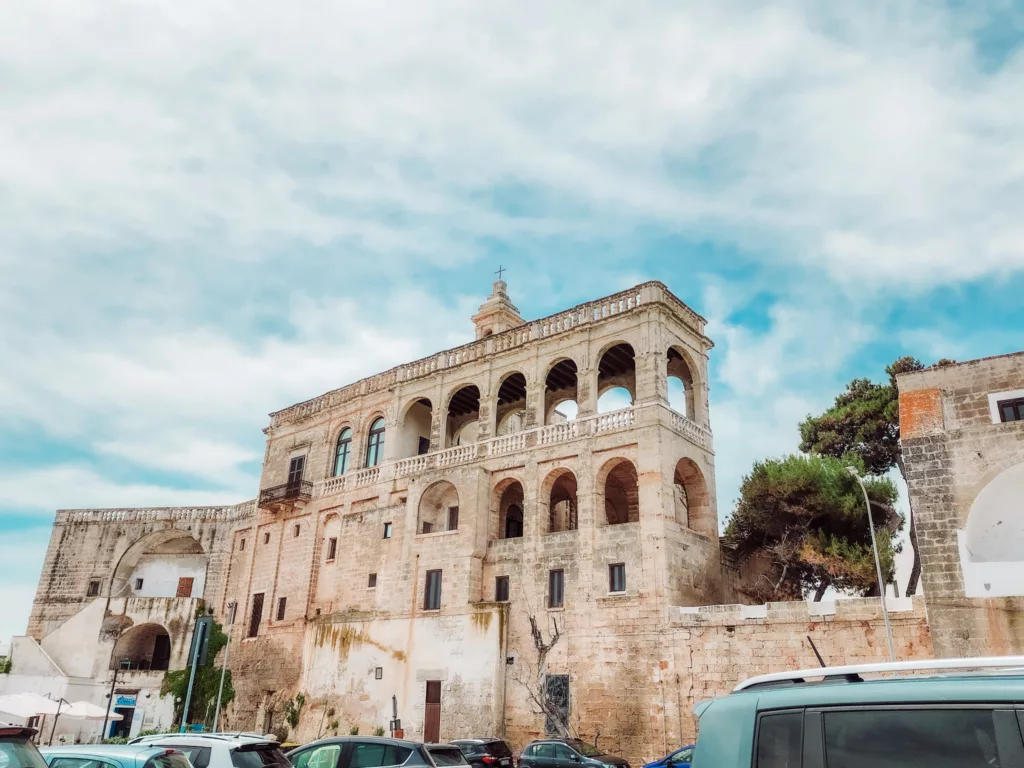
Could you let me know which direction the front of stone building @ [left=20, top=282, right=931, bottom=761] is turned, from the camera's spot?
facing the viewer and to the left of the viewer

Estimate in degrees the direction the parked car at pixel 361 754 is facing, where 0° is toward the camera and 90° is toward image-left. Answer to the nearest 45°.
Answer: approximately 135°

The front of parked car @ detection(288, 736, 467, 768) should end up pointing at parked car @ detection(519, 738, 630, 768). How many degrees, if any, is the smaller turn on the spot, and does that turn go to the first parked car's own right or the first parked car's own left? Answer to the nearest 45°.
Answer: approximately 90° to the first parked car's own right

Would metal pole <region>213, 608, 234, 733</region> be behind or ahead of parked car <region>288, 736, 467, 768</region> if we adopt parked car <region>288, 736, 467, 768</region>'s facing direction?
ahead

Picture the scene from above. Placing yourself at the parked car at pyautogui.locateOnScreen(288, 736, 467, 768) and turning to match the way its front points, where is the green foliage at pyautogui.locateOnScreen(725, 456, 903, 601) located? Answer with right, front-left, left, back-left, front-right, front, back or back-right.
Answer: right

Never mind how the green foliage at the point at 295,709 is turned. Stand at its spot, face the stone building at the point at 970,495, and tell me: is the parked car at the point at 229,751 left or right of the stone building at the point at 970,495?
right

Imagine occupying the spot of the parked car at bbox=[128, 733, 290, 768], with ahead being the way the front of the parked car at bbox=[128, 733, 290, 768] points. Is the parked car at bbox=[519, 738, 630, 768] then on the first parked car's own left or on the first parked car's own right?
on the first parked car's own right

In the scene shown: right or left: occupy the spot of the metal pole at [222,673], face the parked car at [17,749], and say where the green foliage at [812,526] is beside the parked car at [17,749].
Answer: left

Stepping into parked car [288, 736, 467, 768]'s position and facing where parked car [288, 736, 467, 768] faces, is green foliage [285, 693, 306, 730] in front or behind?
in front

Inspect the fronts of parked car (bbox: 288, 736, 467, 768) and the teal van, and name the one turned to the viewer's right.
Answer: the teal van

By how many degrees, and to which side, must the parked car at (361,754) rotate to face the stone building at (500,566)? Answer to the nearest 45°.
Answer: approximately 45° to its right

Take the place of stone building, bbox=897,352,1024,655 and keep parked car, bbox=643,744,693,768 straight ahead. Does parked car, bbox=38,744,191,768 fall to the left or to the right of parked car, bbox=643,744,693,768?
left

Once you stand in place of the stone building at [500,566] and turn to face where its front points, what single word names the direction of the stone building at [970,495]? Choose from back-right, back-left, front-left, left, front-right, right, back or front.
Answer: left

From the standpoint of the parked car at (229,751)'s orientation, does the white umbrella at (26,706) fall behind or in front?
in front
